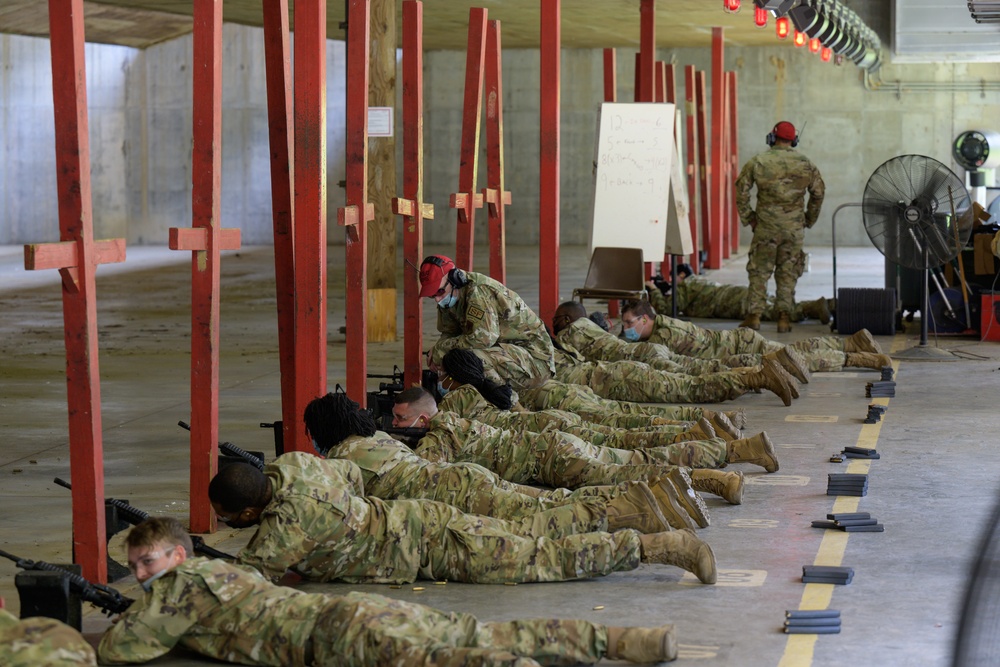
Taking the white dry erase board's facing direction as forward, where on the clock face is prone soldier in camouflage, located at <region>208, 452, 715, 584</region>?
The prone soldier in camouflage is roughly at 12 o'clock from the white dry erase board.

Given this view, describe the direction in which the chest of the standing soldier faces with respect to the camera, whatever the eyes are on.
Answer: away from the camera

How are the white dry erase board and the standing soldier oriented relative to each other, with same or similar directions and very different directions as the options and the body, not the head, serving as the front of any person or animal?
very different directions

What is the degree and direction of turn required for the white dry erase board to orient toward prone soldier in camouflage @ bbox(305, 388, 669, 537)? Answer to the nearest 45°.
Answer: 0° — it already faces them

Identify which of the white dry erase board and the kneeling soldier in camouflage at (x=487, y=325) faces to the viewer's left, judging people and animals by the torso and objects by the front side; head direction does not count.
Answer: the kneeling soldier in camouflage

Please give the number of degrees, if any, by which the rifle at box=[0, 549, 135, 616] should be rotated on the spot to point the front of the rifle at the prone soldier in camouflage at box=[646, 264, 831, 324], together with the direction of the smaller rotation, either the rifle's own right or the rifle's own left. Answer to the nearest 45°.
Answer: approximately 135° to the rifle's own right

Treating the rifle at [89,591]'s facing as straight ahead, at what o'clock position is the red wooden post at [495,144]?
The red wooden post is roughly at 2 o'clock from the rifle.

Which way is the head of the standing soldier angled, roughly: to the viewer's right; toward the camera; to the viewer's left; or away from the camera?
away from the camera

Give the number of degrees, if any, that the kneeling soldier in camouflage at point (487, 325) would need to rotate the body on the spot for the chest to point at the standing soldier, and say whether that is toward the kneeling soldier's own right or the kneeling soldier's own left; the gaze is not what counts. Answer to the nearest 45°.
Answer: approximately 135° to the kneeling soldier's own right

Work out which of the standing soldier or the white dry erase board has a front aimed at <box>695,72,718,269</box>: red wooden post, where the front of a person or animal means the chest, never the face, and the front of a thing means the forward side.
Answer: the standing soldier

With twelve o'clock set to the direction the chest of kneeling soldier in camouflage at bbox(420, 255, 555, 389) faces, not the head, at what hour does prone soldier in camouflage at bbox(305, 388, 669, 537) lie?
prone soldier in camouflage at bbox(305, 388, 669, 537) is roughly at 9 o'clock from kneeling soldier in camouflage at bbox(420, 255, 555, 389).

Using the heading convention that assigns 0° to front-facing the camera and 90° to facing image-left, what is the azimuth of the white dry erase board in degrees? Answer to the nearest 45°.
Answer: approximately 0°

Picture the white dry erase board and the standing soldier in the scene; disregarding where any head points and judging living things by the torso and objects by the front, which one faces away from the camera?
the standing soldier

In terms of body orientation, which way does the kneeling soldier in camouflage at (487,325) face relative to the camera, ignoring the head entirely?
to the viewer's left

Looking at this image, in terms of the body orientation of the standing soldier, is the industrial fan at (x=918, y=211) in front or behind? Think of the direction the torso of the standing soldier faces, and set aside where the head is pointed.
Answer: behind

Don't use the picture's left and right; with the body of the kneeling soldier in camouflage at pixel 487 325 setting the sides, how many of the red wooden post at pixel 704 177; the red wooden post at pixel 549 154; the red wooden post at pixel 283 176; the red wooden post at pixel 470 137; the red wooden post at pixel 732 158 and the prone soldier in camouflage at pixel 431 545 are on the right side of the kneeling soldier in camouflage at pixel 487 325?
4

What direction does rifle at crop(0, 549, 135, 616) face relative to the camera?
to the viewer's left
